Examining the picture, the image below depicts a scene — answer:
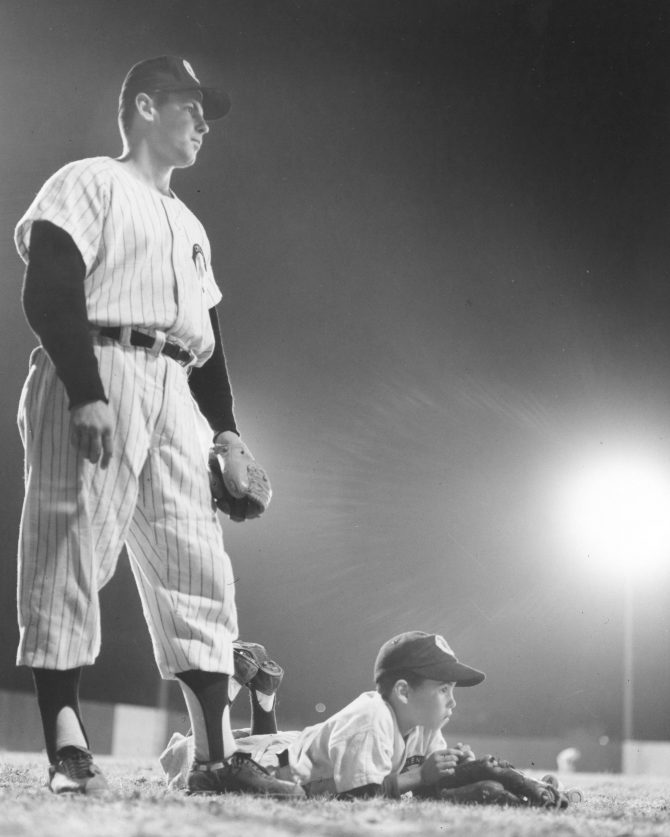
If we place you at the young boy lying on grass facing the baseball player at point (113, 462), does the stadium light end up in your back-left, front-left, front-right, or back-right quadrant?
back-right

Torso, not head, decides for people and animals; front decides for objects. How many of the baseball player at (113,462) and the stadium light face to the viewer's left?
0

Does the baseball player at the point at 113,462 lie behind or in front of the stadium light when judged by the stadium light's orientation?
in front

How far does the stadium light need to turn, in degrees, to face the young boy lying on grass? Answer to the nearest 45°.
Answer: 0° — it already faces them

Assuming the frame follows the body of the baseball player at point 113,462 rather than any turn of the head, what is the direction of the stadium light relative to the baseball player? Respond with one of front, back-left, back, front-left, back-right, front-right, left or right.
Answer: left

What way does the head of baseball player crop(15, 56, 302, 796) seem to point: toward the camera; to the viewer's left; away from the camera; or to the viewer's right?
to the viewer's right

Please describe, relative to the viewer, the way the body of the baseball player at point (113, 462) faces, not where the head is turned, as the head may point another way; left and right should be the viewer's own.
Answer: facing the viewer and to the right of the viewer

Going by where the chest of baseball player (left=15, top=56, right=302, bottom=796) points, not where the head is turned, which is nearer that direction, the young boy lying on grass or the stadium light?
the young boy lying on grass

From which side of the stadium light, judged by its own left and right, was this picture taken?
front

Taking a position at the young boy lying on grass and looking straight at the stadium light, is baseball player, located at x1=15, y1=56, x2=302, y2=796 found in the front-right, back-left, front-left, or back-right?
back-left
